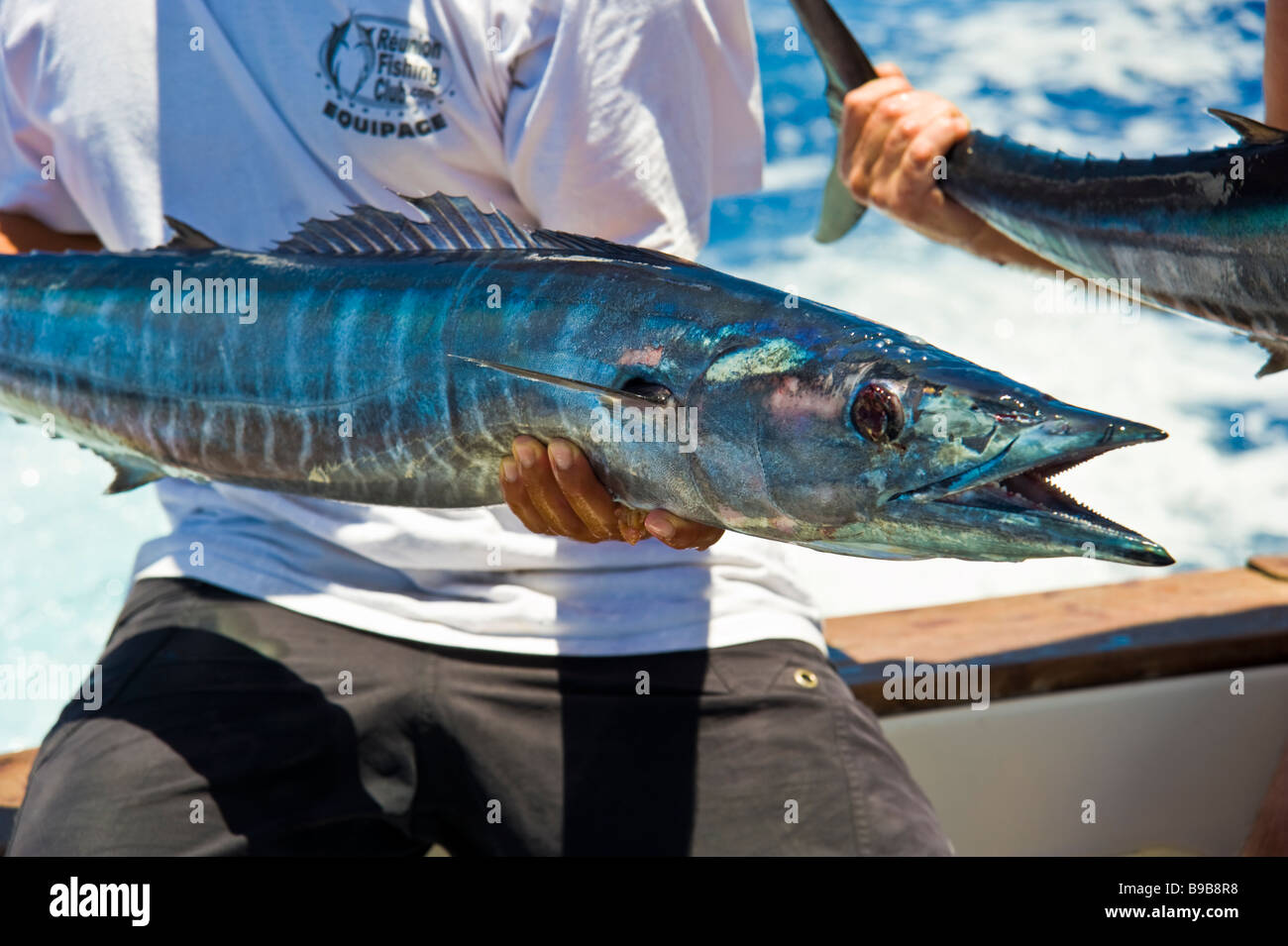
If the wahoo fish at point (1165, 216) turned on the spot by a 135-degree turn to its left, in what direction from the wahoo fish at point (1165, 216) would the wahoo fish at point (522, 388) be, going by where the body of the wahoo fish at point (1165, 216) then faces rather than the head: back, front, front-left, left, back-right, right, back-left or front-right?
left

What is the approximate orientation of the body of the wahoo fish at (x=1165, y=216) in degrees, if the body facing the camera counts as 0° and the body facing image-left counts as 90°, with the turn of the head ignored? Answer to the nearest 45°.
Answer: approximately 270°
